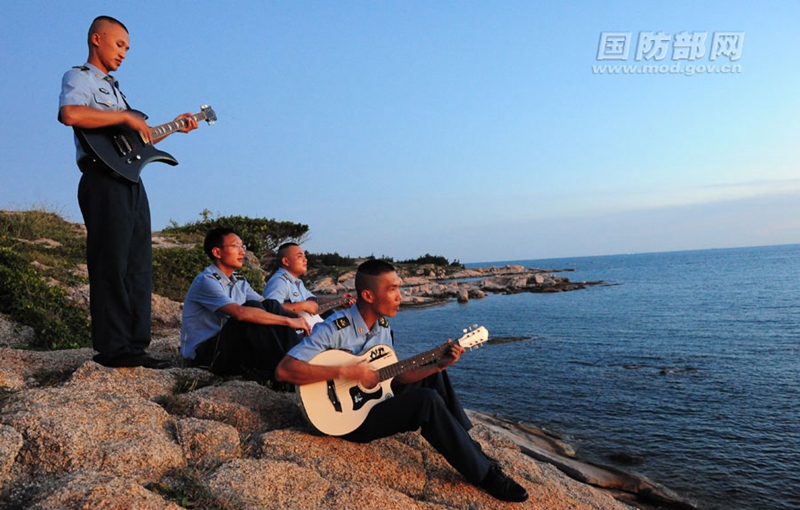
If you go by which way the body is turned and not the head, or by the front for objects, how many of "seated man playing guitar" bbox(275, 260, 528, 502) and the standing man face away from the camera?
0

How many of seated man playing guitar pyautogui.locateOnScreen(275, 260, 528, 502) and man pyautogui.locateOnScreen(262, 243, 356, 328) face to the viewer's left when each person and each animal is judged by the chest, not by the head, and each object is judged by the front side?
0

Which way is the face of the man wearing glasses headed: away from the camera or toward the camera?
toward the camera

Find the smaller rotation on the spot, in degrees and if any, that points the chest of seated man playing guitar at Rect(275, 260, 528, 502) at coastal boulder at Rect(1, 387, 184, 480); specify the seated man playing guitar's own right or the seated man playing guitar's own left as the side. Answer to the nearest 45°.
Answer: approximately 135° to the seated man playing guitar's own right

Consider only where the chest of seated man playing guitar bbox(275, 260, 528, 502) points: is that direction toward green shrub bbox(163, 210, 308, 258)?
no

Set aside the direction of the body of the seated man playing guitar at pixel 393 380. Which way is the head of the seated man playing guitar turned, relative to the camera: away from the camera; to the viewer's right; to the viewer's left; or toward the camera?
to the viewer's right

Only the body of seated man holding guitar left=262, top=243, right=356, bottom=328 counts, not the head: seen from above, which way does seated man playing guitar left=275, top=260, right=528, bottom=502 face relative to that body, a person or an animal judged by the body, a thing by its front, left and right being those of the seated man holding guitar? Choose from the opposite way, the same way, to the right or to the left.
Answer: the same way

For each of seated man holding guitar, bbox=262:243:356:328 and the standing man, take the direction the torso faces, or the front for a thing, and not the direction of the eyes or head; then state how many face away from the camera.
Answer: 0

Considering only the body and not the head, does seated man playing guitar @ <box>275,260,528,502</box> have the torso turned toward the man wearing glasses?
no

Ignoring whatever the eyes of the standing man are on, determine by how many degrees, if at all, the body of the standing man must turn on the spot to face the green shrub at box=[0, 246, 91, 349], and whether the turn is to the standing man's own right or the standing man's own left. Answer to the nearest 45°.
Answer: approximately 135° to the standing man's own left

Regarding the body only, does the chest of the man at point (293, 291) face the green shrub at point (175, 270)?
no

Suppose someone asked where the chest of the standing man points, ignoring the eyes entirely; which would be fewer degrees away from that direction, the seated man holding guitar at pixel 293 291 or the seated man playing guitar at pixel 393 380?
the seated man playing guitar

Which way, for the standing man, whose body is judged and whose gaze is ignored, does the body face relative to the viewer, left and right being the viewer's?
facing the viewer and to the right of the viewer

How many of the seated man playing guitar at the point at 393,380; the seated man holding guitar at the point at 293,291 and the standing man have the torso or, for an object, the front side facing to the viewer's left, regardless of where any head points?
0

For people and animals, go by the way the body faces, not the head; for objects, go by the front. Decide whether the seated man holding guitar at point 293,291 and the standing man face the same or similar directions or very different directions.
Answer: same or similar directions
